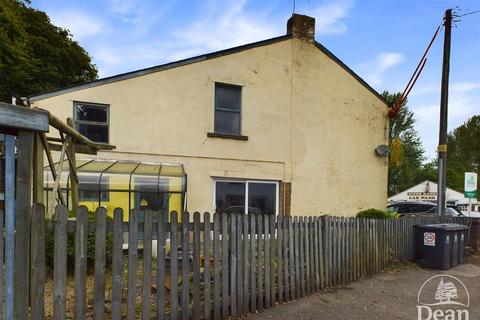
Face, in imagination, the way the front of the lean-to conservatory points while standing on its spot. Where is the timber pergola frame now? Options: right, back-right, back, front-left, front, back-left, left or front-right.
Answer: front

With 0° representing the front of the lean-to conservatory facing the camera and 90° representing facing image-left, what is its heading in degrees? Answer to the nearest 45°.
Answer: approximately 0°

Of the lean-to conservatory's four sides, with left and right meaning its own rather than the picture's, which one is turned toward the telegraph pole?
left

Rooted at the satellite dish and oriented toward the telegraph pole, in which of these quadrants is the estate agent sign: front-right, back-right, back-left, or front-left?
front-left
